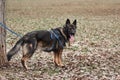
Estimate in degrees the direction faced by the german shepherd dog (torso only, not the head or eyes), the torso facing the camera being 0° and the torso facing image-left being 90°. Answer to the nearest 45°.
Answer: approximately 270°
